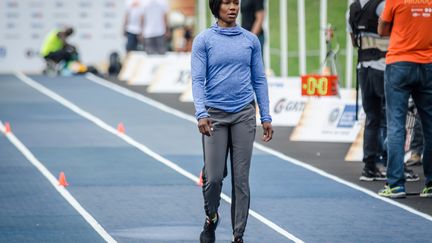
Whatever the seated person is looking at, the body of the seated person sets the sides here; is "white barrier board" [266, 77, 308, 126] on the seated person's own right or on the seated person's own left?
on the seated person's own right

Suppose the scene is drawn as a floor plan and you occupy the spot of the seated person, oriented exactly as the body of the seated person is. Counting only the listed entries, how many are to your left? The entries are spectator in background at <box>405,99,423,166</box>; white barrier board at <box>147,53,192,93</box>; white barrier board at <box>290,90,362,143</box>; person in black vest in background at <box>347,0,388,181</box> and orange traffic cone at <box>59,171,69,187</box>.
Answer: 0

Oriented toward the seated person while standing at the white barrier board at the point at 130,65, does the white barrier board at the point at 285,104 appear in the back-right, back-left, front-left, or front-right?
back-left

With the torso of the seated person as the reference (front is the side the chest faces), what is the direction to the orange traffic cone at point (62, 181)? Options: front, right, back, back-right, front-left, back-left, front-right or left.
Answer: right

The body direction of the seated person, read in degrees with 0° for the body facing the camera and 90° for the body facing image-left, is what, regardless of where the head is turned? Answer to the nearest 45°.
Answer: approximately 270°

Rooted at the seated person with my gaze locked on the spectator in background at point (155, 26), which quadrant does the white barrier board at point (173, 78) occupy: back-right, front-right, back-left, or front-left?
front-right
